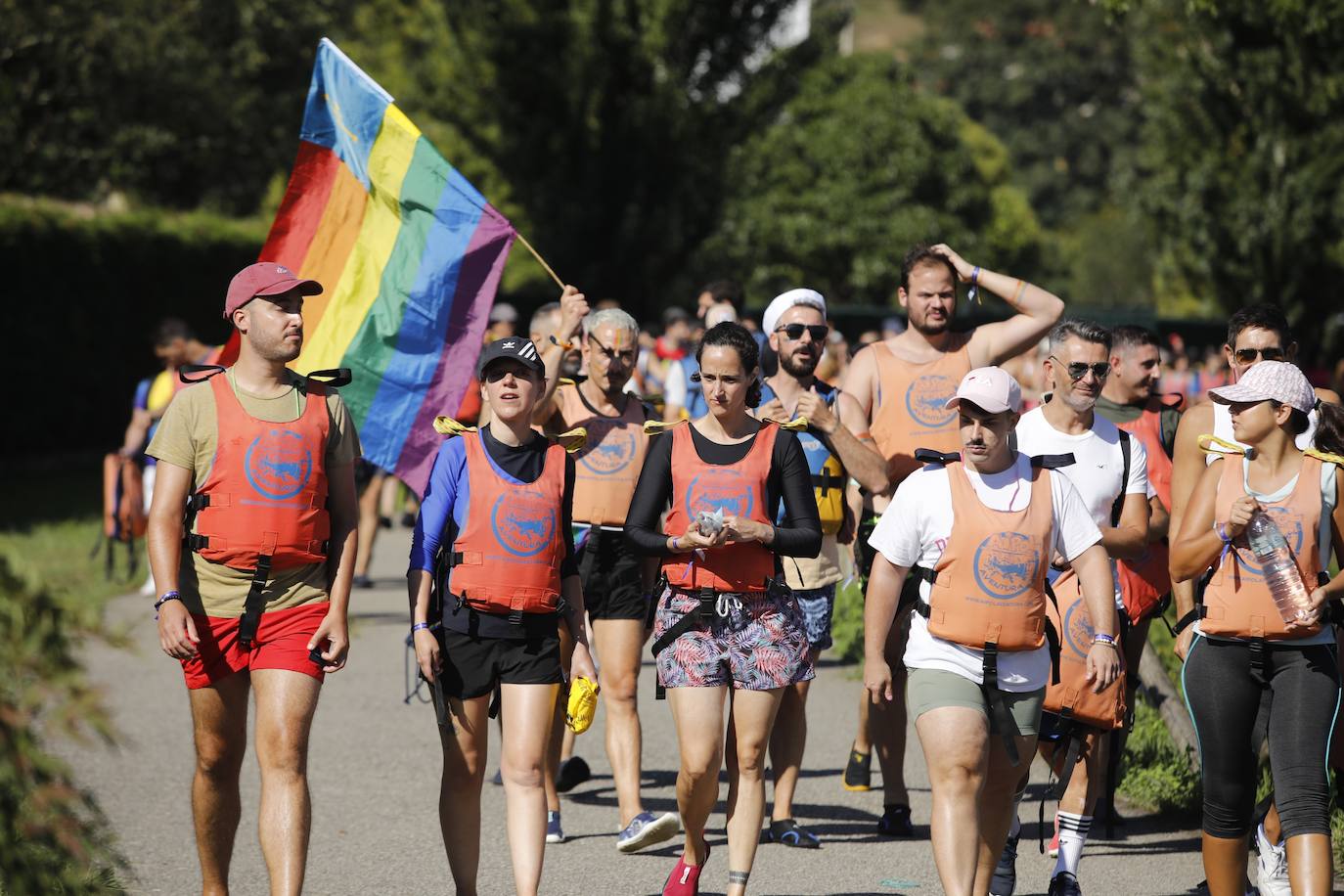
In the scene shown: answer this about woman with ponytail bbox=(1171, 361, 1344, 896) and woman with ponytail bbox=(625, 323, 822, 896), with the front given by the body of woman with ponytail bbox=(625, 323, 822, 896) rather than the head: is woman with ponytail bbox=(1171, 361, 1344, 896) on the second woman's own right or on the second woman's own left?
on the second woman's own left

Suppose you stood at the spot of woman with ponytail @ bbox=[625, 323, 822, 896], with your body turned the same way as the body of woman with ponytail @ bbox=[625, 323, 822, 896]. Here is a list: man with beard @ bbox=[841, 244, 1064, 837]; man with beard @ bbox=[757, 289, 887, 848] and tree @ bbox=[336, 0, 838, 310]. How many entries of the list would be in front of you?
0

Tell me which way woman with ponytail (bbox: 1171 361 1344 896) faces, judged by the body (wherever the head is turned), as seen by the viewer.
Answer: toward the camera

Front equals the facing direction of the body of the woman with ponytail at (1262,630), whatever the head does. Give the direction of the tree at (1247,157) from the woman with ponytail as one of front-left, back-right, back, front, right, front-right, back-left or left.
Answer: back

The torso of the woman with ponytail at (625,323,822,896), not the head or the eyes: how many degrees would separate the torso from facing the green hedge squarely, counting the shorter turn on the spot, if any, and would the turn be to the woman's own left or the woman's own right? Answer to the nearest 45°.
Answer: approximately 135° to the woman's own right

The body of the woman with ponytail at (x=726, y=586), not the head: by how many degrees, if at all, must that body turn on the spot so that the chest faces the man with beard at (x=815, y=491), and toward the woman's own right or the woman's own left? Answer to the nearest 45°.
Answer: approximately 180°

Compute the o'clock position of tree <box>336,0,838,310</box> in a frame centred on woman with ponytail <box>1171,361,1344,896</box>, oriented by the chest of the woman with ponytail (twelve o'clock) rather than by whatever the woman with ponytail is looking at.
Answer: The tree is roughly at 5 o'clock from the woman with ponytail.

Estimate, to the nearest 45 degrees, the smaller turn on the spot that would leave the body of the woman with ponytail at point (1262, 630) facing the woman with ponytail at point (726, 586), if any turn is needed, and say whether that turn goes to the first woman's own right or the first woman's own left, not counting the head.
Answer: approximately 90° to the first woman's own right

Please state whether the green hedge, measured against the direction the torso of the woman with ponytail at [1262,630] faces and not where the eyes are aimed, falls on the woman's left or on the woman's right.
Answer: on the woman's right

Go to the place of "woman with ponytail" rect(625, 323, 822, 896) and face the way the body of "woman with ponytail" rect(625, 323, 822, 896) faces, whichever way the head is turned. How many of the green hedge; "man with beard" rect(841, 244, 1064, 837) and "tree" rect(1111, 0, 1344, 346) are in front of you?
0

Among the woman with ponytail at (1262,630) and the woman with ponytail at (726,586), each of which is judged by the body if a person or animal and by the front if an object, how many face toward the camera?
2

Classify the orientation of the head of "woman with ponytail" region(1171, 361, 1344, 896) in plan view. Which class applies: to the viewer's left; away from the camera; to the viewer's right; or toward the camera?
to the viewer's left

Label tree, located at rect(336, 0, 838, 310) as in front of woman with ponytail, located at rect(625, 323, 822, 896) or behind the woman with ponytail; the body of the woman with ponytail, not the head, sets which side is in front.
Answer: behind

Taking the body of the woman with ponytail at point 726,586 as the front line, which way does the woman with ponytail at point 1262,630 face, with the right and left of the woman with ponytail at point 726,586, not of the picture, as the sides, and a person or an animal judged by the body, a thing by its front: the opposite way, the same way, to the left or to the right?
the same way

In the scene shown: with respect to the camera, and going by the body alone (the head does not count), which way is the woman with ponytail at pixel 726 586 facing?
toward the camera

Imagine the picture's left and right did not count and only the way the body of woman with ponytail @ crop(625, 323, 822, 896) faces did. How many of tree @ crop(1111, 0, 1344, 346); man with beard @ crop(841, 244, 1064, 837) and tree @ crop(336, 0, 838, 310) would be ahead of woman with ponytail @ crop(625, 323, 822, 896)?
0
